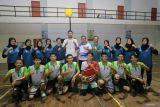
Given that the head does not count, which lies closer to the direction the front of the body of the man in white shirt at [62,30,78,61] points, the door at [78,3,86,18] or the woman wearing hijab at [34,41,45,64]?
the woman wearing hijab

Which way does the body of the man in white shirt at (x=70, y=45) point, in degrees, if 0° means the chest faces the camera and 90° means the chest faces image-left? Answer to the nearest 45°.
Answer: approximately 0°

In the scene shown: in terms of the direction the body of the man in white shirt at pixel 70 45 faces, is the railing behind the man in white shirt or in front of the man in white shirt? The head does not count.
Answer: behind

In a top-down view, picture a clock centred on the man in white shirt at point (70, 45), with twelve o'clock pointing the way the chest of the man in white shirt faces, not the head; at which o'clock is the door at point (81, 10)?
The door is roughly at 6 o'clock from the man in white shirt.

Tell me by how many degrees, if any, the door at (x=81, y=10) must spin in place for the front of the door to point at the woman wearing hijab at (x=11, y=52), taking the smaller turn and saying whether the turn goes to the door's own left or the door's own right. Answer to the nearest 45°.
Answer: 0° — it already faces them

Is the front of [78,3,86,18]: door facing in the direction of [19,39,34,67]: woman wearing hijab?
yes

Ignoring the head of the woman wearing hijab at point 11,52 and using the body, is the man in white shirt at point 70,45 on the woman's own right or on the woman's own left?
on the woman's own left

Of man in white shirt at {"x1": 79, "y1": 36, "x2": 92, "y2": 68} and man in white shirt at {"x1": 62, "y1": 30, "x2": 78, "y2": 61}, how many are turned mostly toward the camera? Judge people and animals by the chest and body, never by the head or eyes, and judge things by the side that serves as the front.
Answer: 2

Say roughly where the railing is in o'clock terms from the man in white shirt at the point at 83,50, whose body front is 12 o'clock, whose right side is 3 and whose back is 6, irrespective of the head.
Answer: The railing is roughly at 6 o'clock from the man in white shirt.

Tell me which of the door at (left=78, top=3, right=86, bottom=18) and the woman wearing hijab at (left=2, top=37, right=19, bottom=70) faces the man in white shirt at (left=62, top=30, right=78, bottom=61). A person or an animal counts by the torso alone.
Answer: the door

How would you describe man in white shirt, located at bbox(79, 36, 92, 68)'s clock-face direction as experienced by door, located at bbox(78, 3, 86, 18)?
The man in white shirt is roughly at 12 o'clock from the door.

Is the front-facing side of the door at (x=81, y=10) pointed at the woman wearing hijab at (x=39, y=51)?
yes
